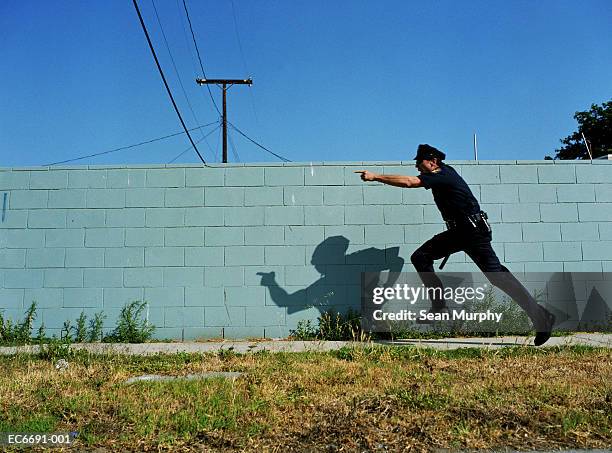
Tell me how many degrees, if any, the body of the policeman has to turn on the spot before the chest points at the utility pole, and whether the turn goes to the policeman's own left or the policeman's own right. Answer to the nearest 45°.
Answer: approximately 45° to the policeman's own right

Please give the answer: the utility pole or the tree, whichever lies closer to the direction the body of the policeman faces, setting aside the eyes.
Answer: the utility pole

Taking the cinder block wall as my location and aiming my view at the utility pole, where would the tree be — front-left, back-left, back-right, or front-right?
front-right

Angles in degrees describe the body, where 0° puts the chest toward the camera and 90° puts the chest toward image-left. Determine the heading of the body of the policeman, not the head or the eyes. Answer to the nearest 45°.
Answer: approximately 90°

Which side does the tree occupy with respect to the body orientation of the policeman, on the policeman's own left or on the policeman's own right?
on the policeman's own right

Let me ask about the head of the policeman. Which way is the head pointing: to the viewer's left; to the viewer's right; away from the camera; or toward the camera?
to the viewer's left
